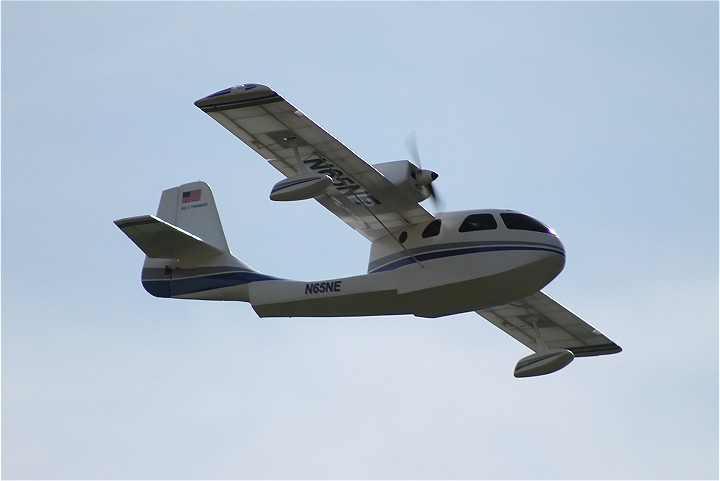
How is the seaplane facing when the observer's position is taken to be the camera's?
facing the viewer and to the right of the viewer
